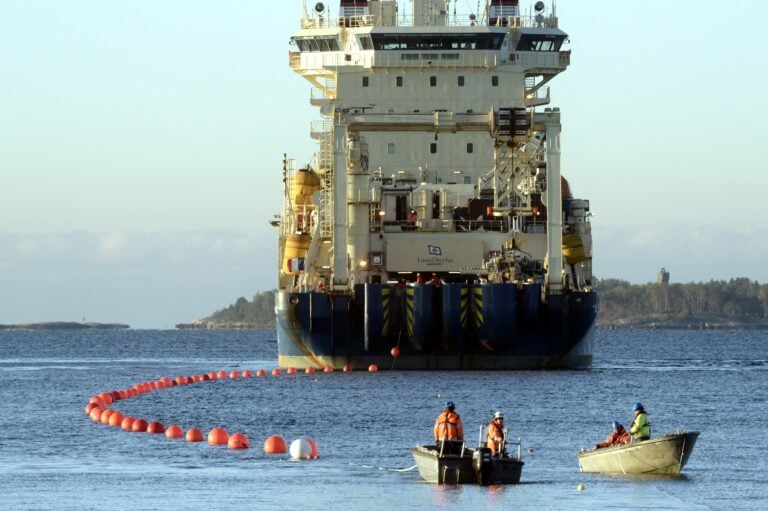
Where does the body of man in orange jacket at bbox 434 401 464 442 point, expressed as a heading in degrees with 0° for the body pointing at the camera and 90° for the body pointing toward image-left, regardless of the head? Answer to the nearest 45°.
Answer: approximately 180°

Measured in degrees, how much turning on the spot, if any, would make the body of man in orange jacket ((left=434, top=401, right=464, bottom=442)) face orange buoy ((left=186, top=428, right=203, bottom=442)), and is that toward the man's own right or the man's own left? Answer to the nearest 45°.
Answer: approximately 45° to the man's own left

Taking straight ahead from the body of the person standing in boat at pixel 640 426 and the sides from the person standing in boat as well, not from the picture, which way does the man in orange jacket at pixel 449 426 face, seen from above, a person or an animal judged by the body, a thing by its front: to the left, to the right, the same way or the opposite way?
to the right

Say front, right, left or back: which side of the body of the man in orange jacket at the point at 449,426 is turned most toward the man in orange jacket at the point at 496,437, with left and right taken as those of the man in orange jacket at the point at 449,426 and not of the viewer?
right

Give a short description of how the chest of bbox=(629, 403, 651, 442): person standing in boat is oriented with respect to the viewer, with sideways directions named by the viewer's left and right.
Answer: facing to the left of the viewer

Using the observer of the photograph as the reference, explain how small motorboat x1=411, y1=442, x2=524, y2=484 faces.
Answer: facing away from the viewer and to the left of the viewer
